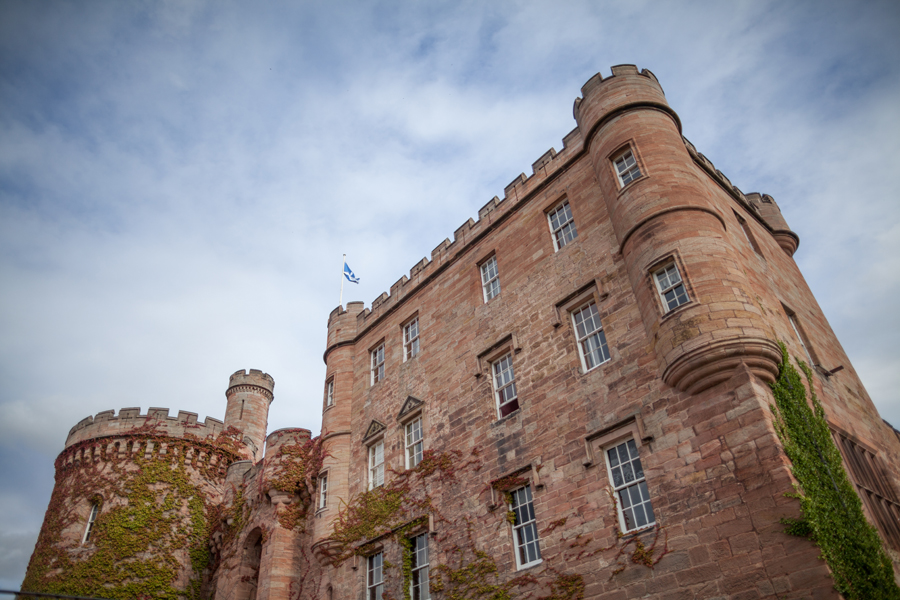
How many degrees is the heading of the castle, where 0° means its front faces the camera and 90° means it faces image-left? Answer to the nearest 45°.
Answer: approximately 45°
